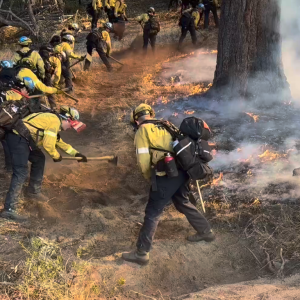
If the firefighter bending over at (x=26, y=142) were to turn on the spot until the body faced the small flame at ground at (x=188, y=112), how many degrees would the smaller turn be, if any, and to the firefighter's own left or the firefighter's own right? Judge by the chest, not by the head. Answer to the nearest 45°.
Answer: approximately 45° to the firefighter's own left

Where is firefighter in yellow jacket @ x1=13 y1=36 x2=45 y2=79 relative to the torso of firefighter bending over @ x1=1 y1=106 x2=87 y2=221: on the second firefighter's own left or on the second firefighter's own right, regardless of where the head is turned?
on the second firefighter's own left

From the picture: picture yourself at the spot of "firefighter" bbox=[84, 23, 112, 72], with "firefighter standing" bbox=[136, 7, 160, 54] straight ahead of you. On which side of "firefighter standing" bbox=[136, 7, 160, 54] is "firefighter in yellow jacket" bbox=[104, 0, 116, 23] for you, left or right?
left

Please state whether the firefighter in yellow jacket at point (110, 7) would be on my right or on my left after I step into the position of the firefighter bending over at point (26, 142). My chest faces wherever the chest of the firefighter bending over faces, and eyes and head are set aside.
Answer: on my left

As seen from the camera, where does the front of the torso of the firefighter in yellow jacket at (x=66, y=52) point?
to the viewer's right

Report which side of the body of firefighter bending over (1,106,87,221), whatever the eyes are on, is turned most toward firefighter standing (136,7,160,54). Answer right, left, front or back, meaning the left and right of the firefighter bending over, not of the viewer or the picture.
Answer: left

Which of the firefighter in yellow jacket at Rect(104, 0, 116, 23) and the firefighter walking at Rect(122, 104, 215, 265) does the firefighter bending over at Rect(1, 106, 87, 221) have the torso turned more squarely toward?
the firefighter walking

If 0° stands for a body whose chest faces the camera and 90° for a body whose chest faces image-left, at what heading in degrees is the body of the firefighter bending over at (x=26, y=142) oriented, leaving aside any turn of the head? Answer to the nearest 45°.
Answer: approximately 270°

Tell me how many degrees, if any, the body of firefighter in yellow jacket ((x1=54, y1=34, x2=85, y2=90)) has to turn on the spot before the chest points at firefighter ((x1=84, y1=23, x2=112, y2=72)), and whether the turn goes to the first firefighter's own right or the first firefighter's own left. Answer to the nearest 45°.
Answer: approximately 45° to the first firefighter's own left

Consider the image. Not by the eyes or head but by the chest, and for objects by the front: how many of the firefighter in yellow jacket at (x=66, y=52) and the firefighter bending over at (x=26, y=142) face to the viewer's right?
2

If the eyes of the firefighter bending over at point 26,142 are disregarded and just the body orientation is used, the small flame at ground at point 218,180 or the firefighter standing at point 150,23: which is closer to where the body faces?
the small flame at ground

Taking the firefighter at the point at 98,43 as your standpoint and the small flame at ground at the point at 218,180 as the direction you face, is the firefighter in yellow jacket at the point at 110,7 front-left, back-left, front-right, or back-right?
back-left

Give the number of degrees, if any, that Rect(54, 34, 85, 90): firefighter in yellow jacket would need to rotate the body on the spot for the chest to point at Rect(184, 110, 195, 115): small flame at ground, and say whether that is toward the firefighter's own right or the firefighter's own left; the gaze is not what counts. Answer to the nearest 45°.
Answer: approximately 45° to the firefighter's own right
